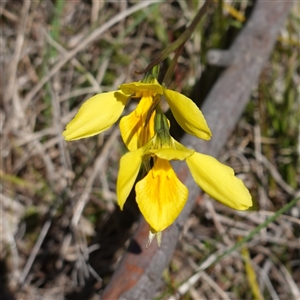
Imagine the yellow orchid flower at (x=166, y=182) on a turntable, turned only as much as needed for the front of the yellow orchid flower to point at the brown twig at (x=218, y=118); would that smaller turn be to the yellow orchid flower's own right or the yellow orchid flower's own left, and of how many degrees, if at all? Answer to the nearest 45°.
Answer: approximately 180°

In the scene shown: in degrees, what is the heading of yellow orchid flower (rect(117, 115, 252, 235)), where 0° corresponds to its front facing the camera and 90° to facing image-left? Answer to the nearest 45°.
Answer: approximately 0°
